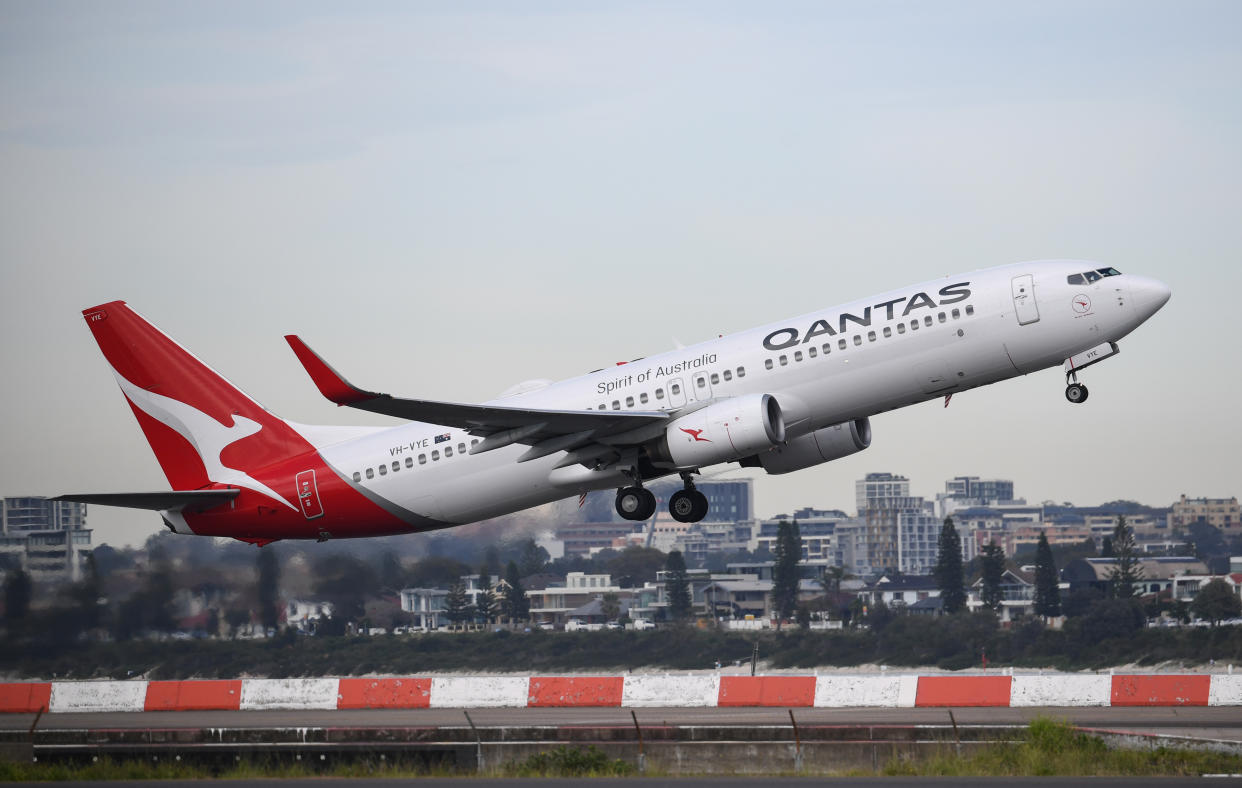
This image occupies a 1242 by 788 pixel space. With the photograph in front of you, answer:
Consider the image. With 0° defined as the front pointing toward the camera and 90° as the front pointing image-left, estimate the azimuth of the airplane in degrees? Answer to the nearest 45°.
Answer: approximately 270°

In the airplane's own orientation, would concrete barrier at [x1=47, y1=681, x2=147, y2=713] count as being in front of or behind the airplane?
behind
